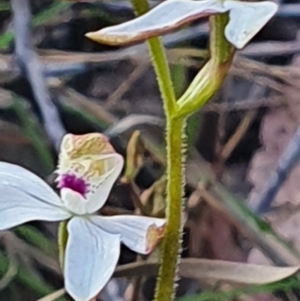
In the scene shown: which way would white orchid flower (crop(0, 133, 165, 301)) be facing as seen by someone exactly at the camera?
facing the viewer
